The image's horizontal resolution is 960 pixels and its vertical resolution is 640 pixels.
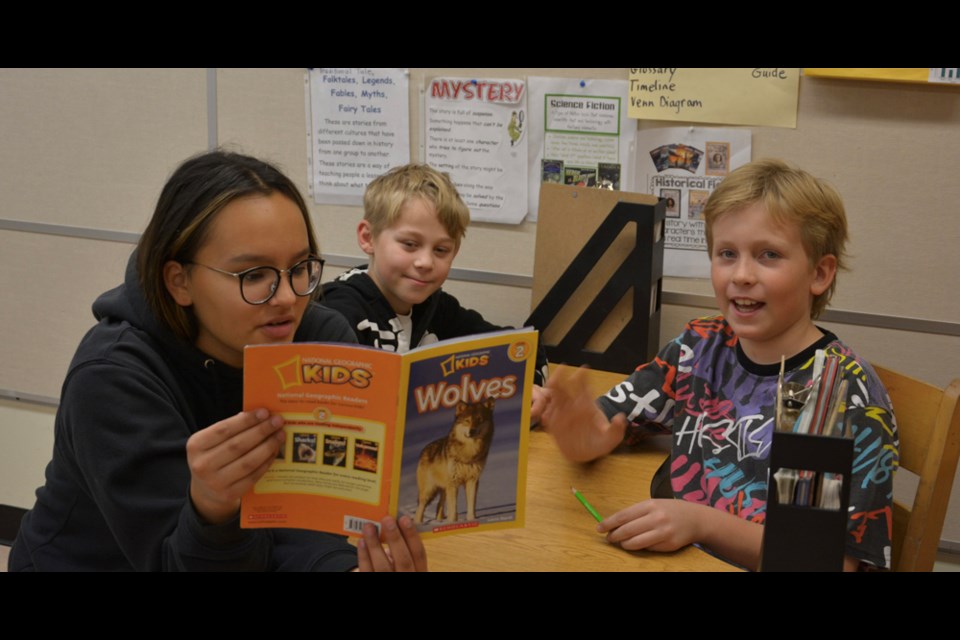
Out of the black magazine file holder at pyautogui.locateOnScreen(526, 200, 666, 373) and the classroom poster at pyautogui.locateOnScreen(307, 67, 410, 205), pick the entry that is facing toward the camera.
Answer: the classroom poster

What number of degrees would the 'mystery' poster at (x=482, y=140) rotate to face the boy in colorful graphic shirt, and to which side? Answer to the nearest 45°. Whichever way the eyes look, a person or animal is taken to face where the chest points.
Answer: approximately 45° to its left

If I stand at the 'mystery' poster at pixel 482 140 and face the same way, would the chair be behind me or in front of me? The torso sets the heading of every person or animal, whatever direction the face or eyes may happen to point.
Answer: in front

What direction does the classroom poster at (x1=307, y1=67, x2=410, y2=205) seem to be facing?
toward the camera

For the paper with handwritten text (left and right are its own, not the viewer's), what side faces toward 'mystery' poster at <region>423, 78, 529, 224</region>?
right

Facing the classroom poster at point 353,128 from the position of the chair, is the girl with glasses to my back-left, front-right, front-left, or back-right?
front-left

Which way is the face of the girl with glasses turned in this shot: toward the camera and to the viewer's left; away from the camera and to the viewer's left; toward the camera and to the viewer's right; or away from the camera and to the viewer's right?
toward the camera and to the viewer's right

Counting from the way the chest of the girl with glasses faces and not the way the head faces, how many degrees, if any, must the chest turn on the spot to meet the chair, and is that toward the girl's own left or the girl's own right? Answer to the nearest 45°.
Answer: approximately 45° to the girl's own left

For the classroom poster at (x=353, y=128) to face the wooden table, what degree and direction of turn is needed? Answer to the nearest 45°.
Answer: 0° — it already faces it

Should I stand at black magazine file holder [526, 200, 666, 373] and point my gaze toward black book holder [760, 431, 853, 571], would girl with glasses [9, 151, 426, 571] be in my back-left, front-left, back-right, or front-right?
front-right

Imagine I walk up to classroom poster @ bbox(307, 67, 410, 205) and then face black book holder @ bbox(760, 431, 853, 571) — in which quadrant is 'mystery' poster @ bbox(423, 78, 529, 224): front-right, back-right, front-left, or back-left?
front-left

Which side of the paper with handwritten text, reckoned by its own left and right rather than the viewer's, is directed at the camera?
front

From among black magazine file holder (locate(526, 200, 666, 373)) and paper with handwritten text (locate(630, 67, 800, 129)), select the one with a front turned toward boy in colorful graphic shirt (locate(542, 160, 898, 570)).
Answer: the paper with handwritten text

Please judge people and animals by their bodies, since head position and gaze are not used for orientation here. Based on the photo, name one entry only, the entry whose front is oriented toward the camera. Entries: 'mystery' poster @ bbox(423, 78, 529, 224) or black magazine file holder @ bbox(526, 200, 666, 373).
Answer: the 'mystery' poster

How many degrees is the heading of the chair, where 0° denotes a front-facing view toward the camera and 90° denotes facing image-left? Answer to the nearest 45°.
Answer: approximately 45°

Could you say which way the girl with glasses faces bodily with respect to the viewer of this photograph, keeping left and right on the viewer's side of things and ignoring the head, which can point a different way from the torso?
facing the viewer and to the right of the viewer
